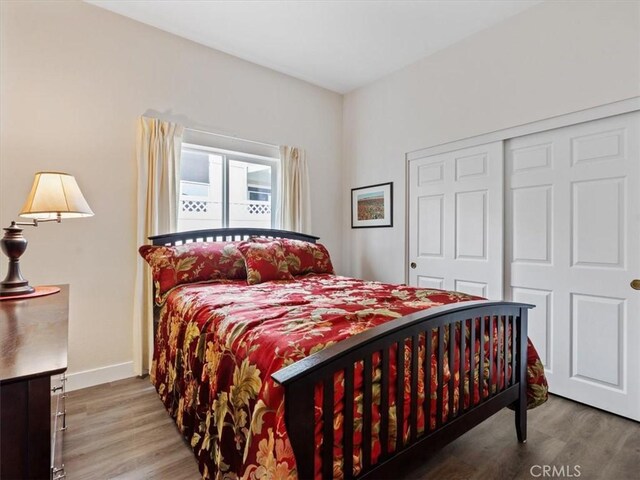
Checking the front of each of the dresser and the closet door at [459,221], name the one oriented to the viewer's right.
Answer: the dresser

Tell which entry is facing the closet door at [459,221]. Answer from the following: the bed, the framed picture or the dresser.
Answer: the dresser

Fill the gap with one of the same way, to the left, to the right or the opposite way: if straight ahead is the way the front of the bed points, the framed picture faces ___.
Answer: to the right

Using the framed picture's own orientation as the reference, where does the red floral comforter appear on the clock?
The red floral comforter is roughly at 11 o'clock from the framed picture.

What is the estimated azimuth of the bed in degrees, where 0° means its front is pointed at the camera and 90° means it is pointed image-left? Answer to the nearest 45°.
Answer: approximately 315°

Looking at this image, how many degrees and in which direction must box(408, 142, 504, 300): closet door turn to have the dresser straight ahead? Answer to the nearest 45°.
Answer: approximately 45° to its left

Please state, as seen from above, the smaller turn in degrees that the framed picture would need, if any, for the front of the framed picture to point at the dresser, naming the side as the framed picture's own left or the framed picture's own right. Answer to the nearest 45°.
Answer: approximately 45° to the framed picture's own left

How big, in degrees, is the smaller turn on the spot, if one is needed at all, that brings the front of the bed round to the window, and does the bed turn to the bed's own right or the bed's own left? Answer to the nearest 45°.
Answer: approximately 180°

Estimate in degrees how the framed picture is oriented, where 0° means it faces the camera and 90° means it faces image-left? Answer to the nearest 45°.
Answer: approximately 45°

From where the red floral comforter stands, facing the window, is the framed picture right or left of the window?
right

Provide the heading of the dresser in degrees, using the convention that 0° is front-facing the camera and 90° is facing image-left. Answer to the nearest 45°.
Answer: approximately 270°

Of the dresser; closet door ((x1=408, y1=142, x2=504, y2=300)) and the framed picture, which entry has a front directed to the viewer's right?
the dresser

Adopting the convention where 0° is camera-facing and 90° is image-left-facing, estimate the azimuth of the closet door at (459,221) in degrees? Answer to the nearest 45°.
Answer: approximately 45°

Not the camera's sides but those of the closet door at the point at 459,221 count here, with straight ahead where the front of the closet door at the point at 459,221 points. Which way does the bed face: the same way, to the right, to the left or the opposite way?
to the left

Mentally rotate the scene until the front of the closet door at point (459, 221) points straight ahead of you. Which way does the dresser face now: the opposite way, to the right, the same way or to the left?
the opposite way
